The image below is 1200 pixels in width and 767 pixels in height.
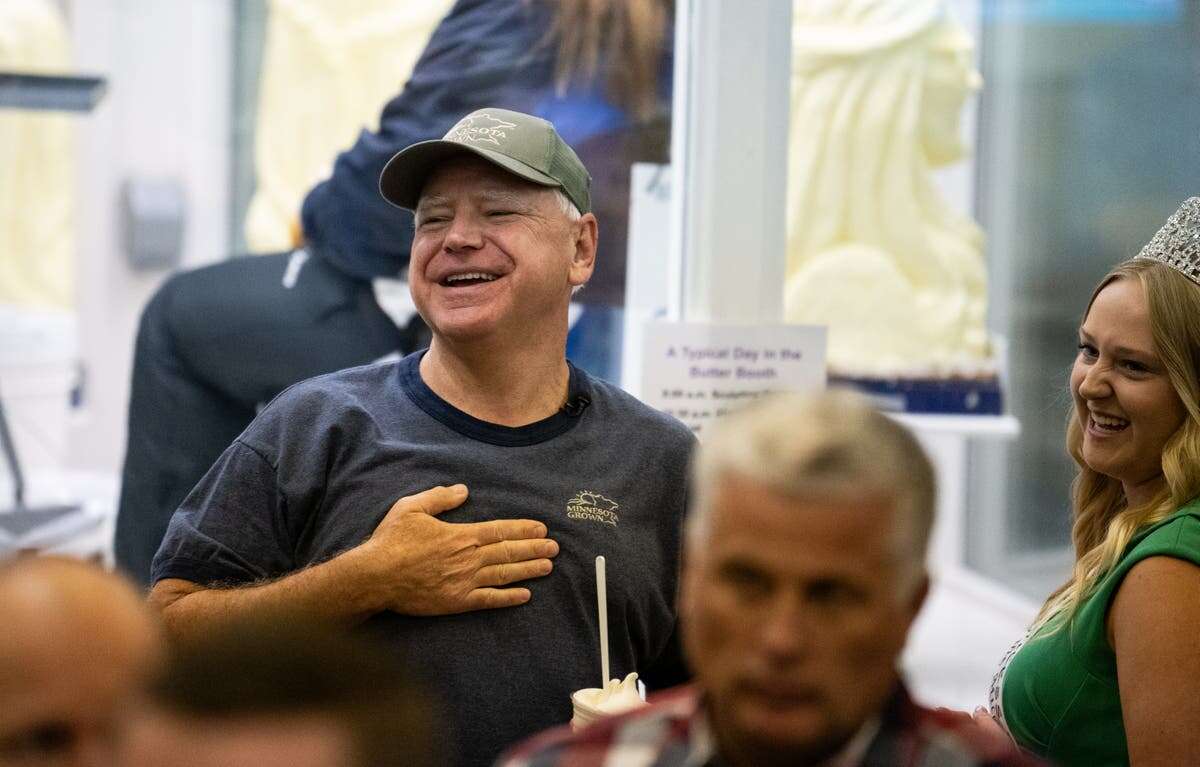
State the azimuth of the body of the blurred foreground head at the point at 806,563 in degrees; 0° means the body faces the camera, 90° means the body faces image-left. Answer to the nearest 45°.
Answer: approximately 0°

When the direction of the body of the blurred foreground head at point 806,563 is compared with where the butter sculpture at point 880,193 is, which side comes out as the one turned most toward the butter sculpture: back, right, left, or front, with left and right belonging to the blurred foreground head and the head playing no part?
back

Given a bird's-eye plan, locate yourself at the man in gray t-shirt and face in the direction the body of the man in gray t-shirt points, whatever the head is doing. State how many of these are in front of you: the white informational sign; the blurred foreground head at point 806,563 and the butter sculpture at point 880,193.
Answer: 1

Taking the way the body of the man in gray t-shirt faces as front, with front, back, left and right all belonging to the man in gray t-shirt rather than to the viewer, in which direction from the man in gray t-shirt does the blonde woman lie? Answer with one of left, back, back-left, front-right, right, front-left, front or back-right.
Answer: left

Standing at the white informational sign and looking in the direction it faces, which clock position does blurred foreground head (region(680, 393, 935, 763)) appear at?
The blurred foreground head is roughly at 12 o'clock from the white informational sign.

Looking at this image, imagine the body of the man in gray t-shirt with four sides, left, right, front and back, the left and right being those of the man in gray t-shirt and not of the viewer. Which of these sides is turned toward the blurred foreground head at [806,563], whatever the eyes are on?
front

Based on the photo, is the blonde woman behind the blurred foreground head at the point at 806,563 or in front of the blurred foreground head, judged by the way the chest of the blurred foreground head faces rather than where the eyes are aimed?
behind

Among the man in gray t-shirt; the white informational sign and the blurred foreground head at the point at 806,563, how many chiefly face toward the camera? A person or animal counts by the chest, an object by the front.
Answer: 3

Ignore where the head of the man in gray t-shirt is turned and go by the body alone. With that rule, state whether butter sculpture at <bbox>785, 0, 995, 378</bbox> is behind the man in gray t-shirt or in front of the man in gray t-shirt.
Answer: behind
